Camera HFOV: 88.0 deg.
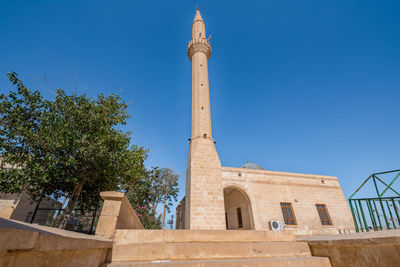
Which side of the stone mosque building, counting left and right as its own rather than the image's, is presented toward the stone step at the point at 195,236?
front

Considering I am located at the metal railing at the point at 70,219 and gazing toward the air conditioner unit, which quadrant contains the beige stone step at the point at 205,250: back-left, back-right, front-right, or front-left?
front-right

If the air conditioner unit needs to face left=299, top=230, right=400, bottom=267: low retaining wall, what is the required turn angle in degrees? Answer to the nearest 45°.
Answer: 0° — it already faces it

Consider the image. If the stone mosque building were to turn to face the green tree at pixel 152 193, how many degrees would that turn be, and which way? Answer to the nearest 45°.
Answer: approximately 90° to its right

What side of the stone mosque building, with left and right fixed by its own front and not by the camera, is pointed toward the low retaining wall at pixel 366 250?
front

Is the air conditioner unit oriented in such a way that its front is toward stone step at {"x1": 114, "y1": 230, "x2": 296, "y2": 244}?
yes

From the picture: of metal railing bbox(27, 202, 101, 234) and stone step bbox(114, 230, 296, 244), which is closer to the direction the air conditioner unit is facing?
the stone step

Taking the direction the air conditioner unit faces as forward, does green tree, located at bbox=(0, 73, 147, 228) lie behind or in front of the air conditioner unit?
in front

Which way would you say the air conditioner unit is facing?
toward the camera

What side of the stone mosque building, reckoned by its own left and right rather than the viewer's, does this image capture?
front

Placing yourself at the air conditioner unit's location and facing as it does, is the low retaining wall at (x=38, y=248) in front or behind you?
in front

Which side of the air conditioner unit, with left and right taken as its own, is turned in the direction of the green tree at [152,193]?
right
